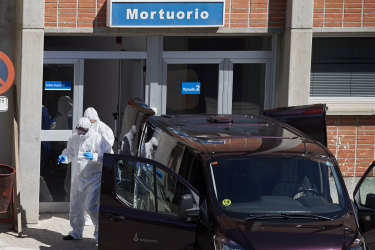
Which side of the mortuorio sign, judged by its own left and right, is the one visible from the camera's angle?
front

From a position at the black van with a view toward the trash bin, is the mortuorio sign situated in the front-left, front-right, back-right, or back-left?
front-right

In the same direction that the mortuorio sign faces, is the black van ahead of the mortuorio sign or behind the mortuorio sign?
ahead

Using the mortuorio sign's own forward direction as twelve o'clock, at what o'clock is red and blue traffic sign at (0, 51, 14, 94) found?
The red and blue traffic sign is roughly at 2 o'clock from the mortuorio sign.

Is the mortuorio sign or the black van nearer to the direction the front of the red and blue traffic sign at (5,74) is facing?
the black van

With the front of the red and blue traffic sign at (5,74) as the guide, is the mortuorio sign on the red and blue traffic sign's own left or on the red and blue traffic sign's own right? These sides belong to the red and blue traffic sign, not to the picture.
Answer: on the red and blue traffic sign's own left

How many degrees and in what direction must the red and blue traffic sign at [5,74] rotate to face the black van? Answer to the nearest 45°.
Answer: approximately 45° to its left

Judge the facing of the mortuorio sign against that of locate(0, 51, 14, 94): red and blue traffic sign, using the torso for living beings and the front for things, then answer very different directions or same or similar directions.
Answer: same or similar directions

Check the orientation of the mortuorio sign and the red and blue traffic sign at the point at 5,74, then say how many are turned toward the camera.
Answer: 2

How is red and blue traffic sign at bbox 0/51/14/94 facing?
toward the camera

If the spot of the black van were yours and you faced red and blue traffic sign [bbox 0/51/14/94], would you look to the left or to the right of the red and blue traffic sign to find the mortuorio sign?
right
